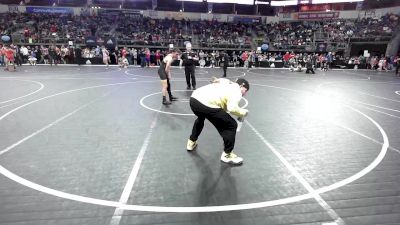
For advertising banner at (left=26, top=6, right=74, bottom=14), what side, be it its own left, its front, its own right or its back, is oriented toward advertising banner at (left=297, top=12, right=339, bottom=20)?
left

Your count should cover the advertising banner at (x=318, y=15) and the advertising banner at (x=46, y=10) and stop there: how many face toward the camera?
2

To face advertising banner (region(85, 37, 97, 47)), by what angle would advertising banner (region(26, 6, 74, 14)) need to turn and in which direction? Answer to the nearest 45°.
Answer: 0° — it already faces it

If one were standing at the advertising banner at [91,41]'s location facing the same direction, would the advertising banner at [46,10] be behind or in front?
behind

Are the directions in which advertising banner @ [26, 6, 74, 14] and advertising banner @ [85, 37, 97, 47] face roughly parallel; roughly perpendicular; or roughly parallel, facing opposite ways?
roughly parallel

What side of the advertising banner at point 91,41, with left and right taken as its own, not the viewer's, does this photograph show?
front

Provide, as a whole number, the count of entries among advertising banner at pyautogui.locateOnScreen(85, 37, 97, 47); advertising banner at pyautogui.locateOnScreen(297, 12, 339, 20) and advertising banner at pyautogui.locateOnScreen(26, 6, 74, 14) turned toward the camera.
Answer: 3

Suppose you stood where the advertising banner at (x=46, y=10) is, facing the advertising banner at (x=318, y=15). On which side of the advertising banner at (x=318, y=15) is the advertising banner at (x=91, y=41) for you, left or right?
right

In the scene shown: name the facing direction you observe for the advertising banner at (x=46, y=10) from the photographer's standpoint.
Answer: facing the viewer

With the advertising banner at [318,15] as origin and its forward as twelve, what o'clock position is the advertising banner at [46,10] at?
the advertising banner at [46,10] is roughly at 2 o'clock from the advertising banner at [318,15].

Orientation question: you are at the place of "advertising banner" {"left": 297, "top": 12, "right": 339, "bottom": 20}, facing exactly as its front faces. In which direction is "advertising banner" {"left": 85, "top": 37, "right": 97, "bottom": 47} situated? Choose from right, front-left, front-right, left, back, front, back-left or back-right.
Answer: front-right
